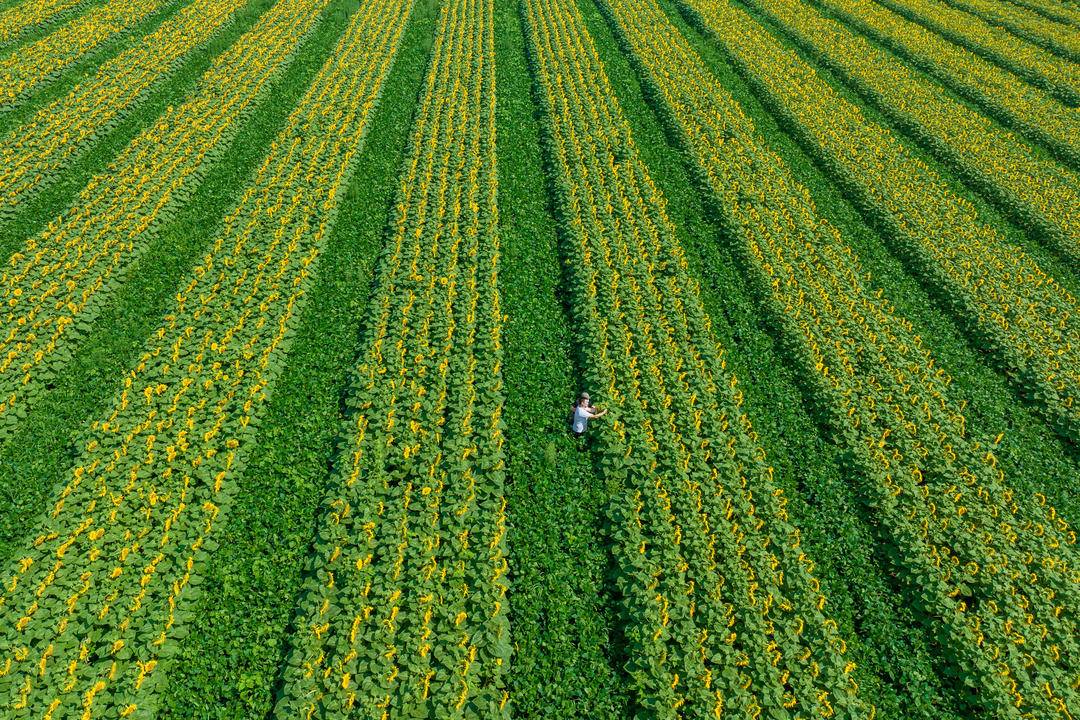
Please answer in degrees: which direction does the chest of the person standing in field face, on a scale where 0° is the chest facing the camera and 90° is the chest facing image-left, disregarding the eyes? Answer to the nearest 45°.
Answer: approximately 270°

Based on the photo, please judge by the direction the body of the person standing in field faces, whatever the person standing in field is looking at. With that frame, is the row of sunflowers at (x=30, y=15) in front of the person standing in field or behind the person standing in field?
behind

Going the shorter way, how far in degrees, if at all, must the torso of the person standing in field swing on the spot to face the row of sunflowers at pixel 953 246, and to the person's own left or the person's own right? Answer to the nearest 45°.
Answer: approximately 45° to the person's own left

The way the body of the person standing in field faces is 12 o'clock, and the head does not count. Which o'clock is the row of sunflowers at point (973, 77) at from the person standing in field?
The row of sunflowers is roughly at 10 o'clock from the person standing in field.

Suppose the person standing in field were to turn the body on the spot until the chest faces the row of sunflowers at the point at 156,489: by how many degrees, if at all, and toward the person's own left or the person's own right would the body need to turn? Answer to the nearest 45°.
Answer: approximately 180°

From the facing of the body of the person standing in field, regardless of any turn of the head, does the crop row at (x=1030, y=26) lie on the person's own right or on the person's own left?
on the person's own left

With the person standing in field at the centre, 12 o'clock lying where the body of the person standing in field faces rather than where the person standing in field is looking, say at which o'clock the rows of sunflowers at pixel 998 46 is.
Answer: The rows of sunflowers is roughly at 10 o'clock from the person standing in field.

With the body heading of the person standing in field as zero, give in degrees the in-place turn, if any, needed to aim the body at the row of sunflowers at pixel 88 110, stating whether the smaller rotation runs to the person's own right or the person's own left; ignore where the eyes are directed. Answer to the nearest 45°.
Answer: approximately 135° to the person's own left
